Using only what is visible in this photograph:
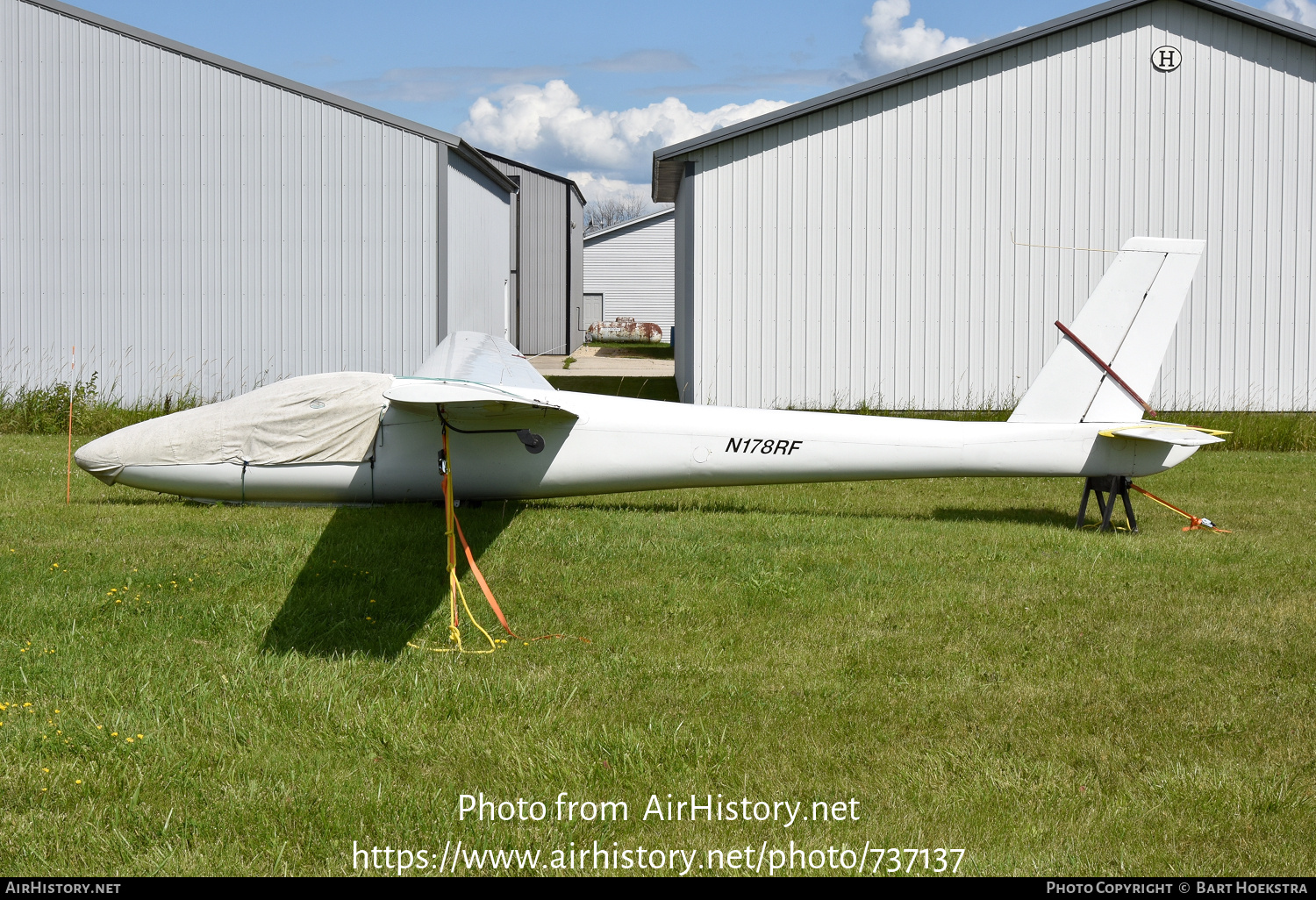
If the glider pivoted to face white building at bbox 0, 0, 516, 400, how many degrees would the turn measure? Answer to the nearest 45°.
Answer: approximately 45° to its right

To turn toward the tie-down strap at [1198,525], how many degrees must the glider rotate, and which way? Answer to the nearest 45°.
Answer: approximately 180°

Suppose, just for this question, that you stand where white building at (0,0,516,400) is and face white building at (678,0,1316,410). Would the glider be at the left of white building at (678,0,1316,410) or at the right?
right

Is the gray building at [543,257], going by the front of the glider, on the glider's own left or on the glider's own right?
on the glider's own right

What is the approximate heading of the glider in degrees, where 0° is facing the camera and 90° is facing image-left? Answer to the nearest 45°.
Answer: approximately 90°

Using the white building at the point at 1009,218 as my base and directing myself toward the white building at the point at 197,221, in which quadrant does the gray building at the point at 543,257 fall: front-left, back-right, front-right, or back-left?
front-right

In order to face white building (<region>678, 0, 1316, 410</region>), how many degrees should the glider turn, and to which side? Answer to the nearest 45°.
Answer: approximately 135° to its right

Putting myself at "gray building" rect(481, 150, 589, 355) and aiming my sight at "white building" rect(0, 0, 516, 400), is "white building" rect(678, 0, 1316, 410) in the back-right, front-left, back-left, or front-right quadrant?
front-left
